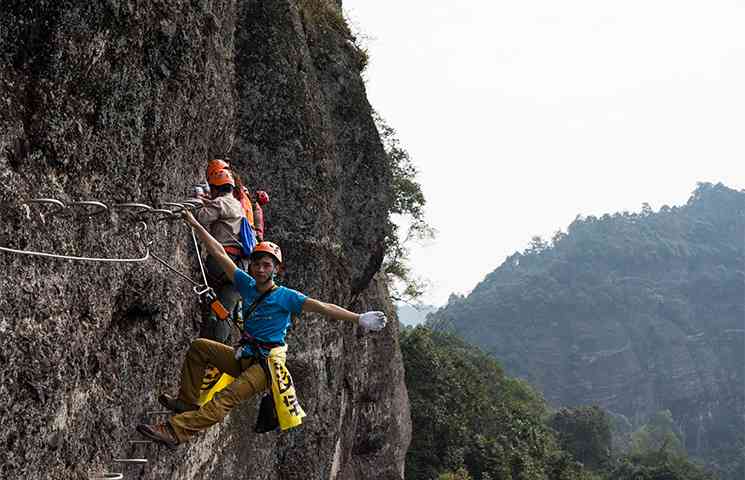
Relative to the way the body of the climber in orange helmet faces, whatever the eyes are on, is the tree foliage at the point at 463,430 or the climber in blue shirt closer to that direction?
the tree foliage

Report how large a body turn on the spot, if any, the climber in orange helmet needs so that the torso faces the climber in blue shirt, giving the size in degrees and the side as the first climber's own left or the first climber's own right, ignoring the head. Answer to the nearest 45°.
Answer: approximately 135° to the first climber's own left

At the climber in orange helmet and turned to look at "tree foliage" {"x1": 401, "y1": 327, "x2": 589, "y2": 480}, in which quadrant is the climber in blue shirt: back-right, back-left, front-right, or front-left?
back-right

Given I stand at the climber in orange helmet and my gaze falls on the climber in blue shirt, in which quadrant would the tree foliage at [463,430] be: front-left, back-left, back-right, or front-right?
back-left
